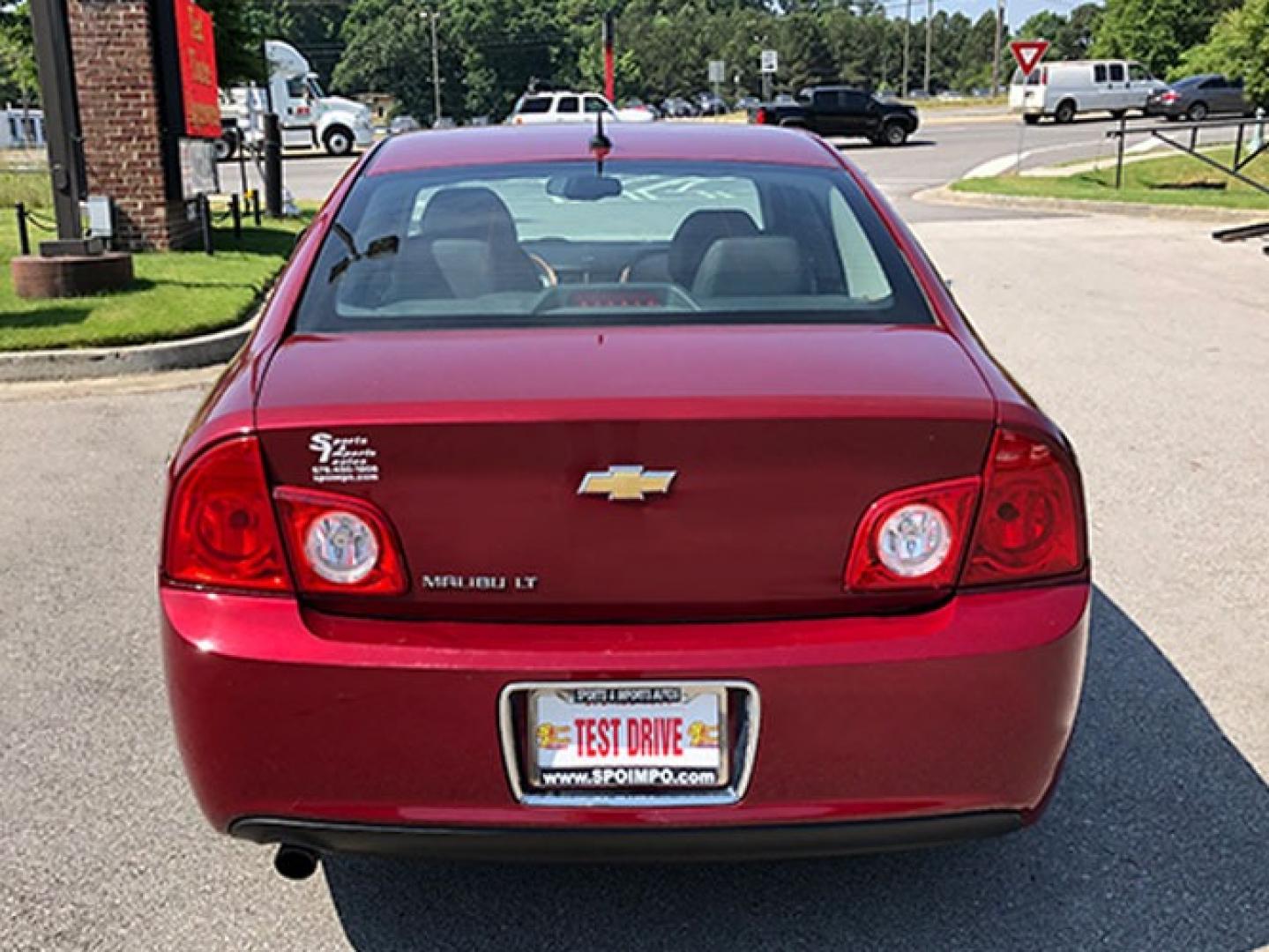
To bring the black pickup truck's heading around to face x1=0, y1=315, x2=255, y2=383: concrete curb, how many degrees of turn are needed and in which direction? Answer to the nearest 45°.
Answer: approximately 90° to its right

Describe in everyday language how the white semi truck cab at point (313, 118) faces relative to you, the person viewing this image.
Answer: facing to the right of the viewer

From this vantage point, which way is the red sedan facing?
away from the camera

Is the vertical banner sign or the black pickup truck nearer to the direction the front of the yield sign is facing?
the vertical banner sign

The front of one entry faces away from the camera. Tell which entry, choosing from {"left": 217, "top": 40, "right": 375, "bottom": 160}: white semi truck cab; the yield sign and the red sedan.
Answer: the red sedan

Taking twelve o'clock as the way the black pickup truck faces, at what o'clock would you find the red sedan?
The red sedan is roughly at 3 o'clock from the black pickup truck.

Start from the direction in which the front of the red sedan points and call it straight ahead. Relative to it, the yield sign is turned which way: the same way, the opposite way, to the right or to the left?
the opposite way

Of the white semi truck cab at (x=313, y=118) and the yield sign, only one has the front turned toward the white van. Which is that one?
the white semi truck cab

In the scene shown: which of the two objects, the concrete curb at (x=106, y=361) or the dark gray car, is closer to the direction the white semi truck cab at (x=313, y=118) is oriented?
the dark gray car

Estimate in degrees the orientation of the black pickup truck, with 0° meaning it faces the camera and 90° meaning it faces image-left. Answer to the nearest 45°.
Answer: approximately 270°

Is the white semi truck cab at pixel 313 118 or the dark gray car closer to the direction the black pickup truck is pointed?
the dark gray car

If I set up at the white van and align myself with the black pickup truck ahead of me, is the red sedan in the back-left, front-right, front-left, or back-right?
front-left

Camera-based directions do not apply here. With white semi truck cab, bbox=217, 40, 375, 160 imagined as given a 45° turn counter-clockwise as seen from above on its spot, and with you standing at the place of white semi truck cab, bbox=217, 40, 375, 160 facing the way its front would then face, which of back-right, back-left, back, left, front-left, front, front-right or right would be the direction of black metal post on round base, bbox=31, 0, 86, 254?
back-right

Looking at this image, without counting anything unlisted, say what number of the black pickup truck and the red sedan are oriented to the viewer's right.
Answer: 1

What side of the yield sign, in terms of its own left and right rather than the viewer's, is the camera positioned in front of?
front

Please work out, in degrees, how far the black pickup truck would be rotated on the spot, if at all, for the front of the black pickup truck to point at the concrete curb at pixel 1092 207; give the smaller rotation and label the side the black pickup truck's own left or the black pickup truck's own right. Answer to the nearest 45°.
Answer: approximately 90° to the black pickup truck's own right

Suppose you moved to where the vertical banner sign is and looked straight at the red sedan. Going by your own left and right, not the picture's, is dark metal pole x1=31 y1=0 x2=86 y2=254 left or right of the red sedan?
right
